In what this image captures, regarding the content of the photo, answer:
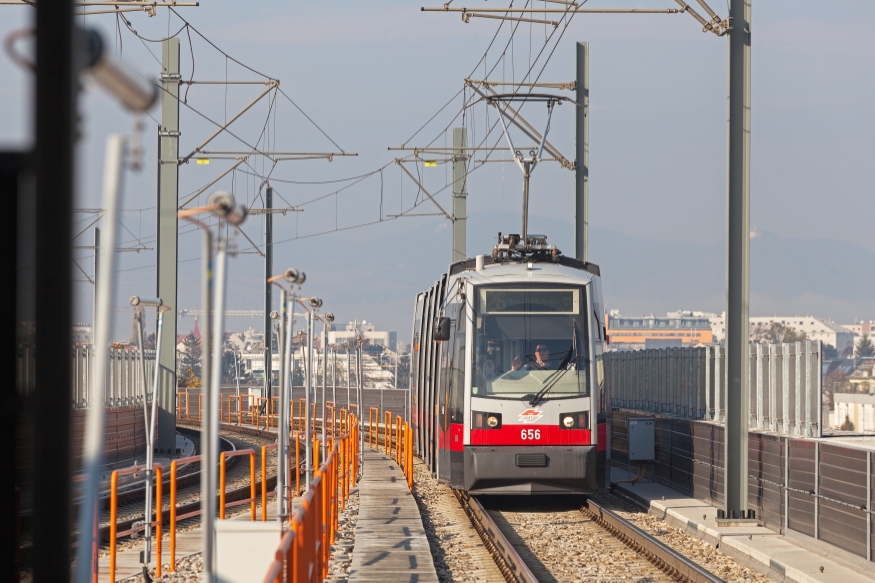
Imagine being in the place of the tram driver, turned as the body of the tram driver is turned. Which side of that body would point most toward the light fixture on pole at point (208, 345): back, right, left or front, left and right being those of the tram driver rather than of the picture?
front

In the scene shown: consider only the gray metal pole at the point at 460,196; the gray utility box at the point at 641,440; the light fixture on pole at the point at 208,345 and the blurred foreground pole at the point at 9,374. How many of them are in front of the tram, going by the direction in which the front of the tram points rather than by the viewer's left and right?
2

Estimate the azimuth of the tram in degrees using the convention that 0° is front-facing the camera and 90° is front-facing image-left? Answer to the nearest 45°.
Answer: approximately 0°

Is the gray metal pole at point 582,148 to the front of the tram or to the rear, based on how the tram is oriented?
to the rear

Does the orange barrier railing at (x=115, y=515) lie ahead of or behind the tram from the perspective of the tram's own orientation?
ahead

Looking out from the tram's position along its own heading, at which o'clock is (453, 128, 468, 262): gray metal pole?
The gray metal pole is roughly at 6 o'clock from the tram.

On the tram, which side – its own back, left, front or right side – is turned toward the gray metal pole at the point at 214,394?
front

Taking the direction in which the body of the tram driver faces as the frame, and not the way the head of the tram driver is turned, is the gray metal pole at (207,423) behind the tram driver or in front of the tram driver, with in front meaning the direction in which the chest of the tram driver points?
in front

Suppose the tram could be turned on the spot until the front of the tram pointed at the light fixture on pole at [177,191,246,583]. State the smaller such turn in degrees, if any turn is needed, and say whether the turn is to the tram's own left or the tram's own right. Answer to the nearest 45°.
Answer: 0° — it already faces it

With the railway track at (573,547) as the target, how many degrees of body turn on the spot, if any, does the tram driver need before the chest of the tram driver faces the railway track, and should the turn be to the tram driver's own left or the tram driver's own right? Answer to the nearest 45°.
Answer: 0° — they already face it

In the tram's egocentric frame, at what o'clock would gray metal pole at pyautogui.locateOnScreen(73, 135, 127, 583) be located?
The gray metal pole is roughly at 12 o'clock from the tram.
